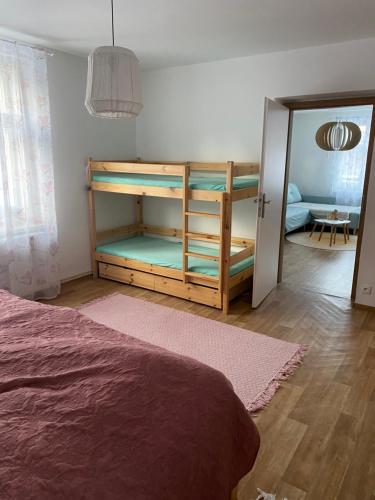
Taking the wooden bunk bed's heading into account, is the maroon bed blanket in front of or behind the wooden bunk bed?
in front

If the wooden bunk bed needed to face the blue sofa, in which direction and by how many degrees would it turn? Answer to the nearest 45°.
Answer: approximately 180°
